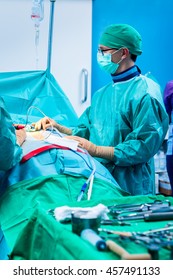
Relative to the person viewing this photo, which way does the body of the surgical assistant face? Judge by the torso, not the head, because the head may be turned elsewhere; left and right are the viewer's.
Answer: facing to the right of the viewer

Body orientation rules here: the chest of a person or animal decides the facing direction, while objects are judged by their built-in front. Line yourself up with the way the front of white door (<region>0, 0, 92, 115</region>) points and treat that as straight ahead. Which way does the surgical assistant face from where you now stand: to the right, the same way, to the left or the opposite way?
to the left

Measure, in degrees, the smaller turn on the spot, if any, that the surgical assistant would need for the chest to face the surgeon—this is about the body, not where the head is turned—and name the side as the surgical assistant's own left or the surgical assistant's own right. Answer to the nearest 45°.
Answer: approximately 45° to the surgical assistant's own left

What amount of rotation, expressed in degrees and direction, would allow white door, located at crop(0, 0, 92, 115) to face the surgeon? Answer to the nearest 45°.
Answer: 0° — it already faces them

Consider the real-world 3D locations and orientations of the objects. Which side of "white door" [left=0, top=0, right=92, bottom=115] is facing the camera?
front

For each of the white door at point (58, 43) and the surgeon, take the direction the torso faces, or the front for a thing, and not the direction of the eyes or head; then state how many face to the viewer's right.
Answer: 0

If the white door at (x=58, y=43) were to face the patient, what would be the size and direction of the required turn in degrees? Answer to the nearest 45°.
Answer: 0° — it already faces them

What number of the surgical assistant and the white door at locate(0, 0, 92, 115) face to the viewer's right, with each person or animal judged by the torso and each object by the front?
1

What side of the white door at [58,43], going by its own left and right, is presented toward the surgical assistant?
front

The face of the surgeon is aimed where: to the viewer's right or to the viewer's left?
to the viewer's left
